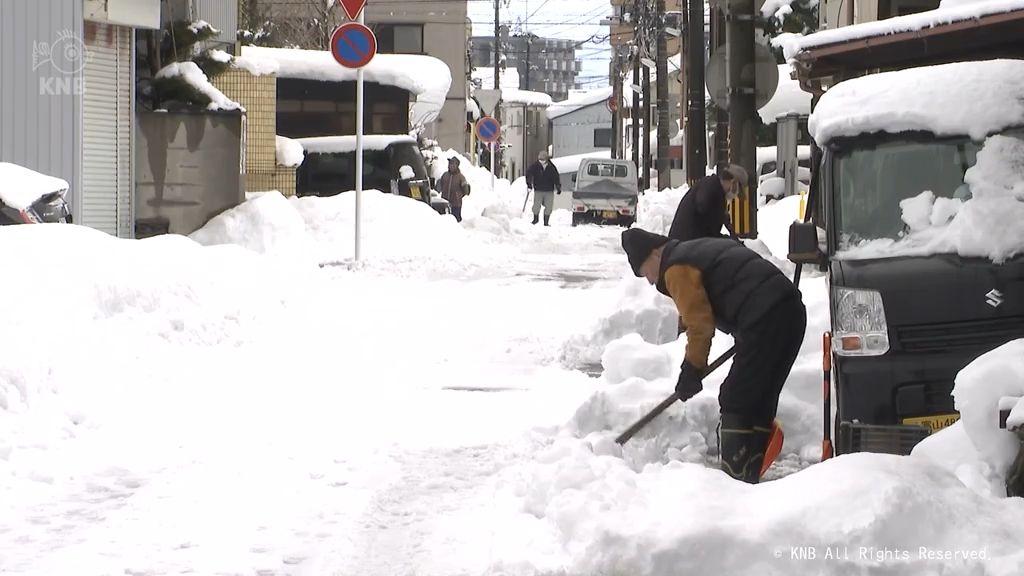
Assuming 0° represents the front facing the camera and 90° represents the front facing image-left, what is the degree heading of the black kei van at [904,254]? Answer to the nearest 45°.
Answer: approximately 0°

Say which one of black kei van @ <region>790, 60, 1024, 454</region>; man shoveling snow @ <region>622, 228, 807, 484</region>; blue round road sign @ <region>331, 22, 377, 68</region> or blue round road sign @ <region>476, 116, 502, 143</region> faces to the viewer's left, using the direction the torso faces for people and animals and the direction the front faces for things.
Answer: the man shoveling snow

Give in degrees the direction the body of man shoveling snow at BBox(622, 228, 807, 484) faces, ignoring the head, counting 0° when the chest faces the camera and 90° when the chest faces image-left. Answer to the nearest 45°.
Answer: approximately 90°

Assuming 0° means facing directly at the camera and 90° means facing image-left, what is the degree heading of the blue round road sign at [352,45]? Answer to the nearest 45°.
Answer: approximately 0°

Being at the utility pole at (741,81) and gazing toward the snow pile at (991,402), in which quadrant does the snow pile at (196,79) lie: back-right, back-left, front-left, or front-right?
back-right
